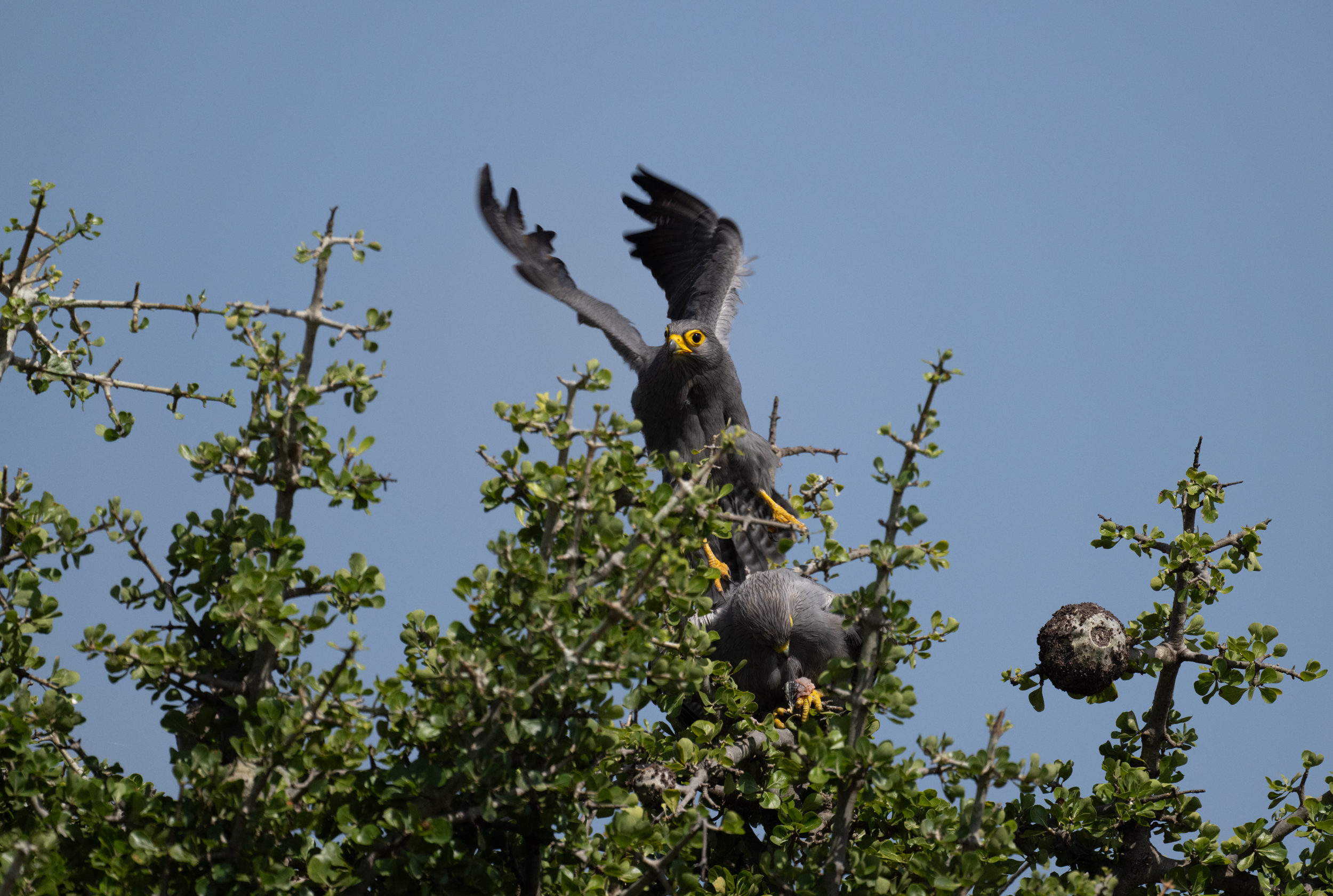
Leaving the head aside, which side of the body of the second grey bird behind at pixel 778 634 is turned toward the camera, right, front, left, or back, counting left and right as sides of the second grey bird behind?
front
